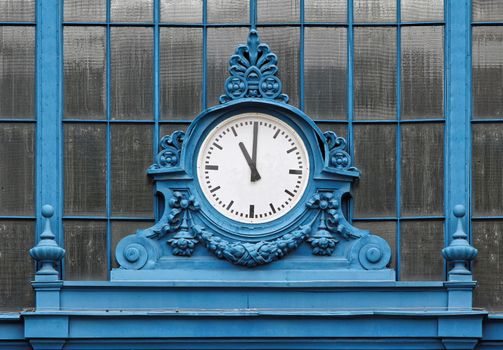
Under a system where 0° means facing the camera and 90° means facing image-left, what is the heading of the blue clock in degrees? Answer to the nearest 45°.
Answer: approximately 0°

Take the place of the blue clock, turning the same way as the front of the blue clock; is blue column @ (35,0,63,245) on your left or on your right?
on your right
